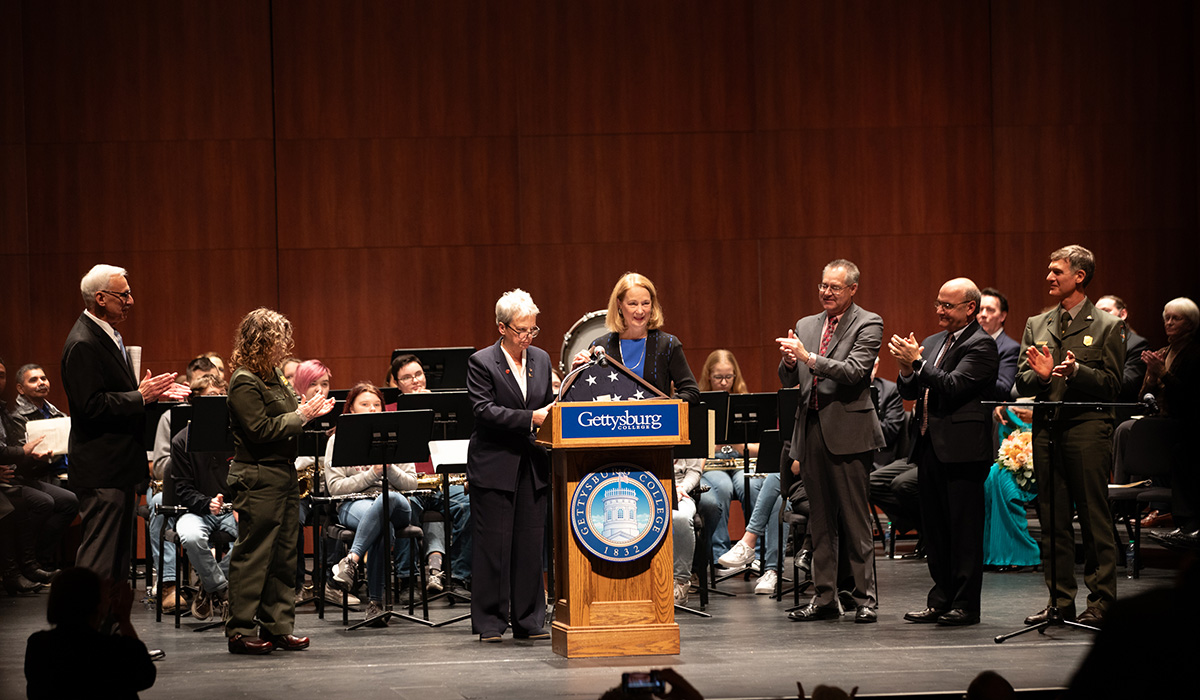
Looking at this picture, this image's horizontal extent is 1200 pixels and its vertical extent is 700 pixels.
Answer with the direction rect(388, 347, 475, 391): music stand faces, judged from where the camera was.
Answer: facing away from the viewer

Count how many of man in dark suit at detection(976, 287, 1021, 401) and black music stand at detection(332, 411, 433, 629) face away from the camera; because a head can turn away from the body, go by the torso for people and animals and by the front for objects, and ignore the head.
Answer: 1

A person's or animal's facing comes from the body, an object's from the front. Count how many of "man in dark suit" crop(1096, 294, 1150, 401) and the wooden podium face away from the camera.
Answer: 0

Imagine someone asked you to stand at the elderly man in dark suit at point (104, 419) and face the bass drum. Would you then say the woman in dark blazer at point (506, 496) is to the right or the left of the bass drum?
right

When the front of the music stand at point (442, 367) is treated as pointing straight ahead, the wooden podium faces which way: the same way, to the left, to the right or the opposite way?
the opposite way

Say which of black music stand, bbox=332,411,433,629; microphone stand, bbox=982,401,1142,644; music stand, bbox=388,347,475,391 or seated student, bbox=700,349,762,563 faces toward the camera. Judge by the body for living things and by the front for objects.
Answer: the seated student

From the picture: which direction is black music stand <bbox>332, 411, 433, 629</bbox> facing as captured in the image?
away from the camera

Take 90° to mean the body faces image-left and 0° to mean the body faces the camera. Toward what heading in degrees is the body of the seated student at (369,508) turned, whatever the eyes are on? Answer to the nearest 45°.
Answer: approximately 0°

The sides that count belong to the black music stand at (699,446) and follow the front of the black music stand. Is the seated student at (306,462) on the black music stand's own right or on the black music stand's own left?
on the black music stand's own left

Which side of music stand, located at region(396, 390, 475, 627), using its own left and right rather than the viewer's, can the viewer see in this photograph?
back

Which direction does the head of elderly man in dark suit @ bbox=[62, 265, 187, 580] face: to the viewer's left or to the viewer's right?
to the viewer's right
